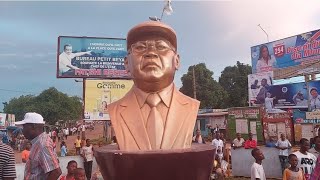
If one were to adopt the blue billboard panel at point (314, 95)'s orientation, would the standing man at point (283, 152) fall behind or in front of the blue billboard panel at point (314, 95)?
in front

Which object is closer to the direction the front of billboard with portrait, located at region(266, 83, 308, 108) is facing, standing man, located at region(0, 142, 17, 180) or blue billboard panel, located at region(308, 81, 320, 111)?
the standing man

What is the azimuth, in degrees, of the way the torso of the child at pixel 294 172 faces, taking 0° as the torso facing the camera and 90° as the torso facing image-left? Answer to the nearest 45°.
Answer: approximately 0°

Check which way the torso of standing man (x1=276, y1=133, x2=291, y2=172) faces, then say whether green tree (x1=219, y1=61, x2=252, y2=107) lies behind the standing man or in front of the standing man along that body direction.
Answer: behind

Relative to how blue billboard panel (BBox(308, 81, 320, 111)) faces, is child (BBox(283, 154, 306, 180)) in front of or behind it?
in front

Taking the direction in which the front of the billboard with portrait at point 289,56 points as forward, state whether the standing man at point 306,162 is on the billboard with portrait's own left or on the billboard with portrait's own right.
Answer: on the billboard with portrait's own left
